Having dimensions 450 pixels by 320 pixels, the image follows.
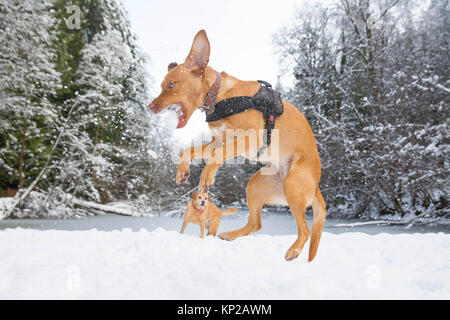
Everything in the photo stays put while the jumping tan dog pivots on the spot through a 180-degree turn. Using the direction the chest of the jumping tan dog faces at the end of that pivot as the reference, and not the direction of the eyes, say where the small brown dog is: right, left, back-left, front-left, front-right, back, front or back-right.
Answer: left

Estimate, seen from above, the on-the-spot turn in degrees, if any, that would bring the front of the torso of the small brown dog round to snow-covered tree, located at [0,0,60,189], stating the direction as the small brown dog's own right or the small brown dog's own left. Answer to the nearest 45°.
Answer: approximately 90° to the small brown dog's own right

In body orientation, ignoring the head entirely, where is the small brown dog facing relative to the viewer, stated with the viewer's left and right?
facing the viewer and to the left of the viewer

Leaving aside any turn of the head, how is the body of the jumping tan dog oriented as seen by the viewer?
to the viewer's left

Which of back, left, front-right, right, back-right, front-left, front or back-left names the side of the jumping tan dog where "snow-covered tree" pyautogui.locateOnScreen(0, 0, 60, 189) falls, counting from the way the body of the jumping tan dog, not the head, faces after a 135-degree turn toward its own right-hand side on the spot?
left
